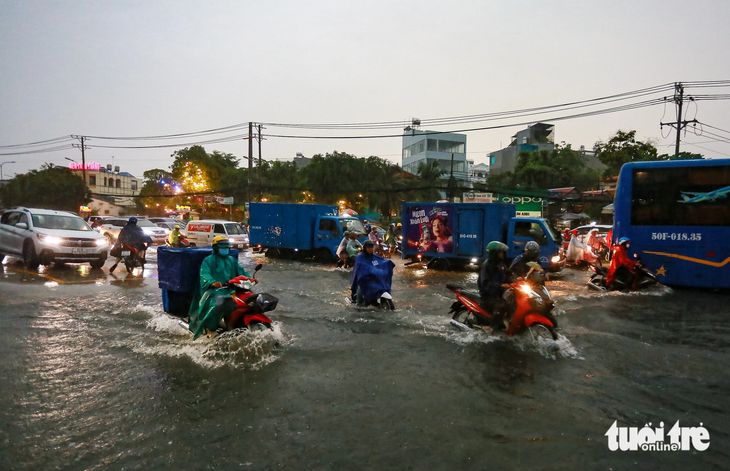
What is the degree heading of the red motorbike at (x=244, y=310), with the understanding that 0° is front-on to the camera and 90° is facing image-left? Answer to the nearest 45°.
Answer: approximately 315°

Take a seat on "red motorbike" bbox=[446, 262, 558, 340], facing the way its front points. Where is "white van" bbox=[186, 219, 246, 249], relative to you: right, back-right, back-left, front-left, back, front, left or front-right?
back

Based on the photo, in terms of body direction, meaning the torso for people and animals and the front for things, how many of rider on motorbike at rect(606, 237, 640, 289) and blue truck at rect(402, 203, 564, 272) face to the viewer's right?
2

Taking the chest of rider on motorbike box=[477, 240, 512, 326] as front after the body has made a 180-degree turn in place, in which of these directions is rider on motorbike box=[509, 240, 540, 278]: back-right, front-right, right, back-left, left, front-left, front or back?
right

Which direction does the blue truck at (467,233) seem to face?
to the viewer's right

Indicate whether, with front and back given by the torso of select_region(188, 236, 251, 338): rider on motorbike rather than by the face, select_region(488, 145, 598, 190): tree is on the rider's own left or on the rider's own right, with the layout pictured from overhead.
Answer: on the rider's own left

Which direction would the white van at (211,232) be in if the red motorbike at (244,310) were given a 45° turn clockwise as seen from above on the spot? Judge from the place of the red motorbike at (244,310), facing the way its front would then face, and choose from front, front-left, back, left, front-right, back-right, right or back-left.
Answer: back

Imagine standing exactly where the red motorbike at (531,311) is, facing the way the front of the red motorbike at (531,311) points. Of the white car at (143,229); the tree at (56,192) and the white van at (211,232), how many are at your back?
3
